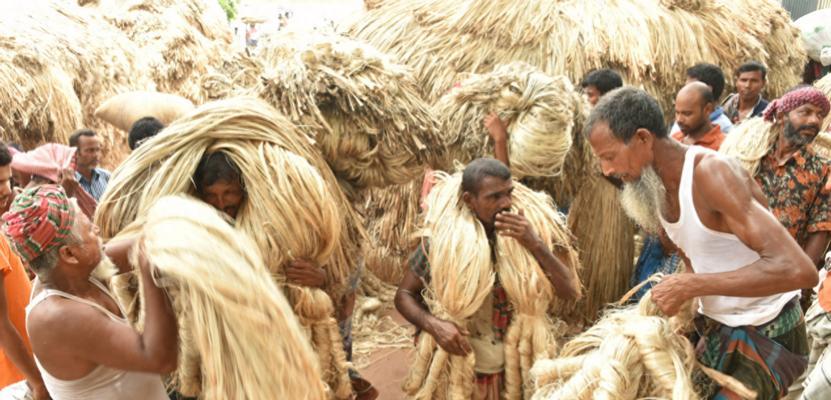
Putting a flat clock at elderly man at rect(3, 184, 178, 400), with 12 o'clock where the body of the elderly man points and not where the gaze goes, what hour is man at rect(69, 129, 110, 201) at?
The man is roughly at 9 o'clock from the elderly man.

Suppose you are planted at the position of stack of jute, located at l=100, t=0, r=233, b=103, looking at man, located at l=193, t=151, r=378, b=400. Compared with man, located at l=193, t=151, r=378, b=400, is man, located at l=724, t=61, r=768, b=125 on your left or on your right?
left

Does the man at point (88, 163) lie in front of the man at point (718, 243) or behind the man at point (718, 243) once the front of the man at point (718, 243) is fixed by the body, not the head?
in front

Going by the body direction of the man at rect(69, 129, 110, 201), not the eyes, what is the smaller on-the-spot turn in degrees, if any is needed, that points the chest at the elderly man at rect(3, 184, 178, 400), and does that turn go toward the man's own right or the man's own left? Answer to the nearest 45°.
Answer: approximately 45° to the man's own right

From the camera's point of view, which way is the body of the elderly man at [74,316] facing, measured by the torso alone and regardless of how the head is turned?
to the viewer's right

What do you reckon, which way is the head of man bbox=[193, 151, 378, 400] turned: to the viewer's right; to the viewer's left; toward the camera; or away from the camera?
toward the camera

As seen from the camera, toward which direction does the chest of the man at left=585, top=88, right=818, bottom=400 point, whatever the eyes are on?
to the viewer's left

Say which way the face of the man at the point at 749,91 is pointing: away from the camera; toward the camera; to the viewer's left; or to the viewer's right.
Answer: toward the camera

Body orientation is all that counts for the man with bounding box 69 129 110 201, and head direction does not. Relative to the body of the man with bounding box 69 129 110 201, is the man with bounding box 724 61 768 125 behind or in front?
in front

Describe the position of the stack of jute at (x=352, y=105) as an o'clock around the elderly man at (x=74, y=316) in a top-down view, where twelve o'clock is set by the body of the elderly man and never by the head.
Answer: The stack of jute is roughly at 11 o'clock from the elderly man.

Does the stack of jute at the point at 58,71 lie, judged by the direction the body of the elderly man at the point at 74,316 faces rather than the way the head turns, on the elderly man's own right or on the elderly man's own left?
on the elderly man's own left
